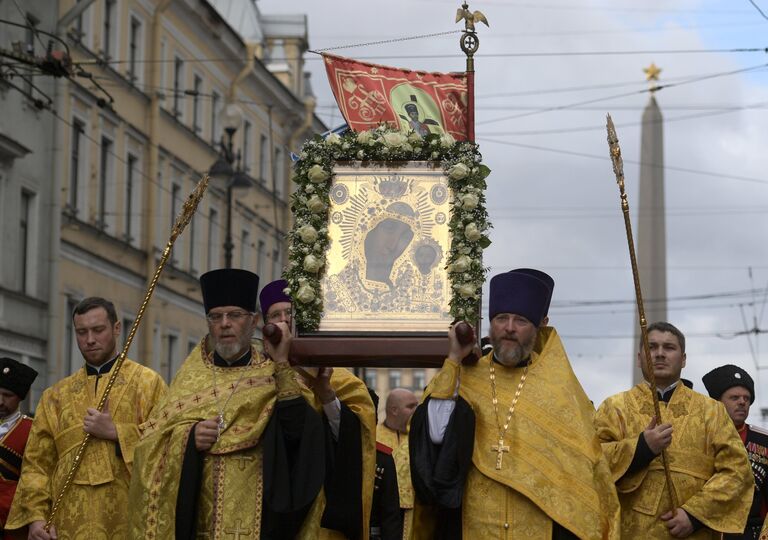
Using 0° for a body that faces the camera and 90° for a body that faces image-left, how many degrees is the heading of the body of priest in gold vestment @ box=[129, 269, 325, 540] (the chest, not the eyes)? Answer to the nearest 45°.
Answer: approximately 0°

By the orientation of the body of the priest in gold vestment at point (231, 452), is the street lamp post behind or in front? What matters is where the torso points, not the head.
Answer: behind

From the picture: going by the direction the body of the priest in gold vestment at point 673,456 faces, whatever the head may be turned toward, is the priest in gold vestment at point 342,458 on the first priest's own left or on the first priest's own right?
on the first priest's own right

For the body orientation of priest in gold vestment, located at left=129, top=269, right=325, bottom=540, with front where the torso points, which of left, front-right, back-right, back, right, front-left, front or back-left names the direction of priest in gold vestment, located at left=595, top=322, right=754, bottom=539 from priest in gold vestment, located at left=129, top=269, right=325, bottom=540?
left

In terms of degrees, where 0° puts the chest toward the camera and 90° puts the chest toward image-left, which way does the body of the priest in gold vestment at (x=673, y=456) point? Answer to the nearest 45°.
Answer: approximately 0°

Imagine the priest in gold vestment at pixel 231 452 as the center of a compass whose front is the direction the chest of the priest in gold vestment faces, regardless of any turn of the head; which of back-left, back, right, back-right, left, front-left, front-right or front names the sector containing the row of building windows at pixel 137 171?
back

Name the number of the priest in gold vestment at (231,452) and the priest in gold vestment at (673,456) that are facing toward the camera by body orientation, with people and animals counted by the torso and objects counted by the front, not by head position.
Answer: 2

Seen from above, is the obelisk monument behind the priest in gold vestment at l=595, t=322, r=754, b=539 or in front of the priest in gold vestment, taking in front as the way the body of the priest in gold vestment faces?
behind
